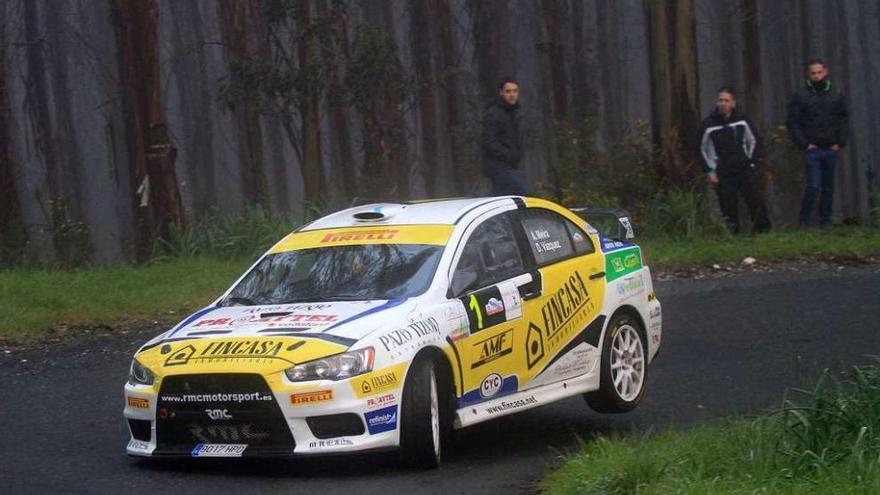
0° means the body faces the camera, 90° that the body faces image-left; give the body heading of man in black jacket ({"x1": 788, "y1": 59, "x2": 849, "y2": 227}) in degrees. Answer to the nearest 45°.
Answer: approximately 0°

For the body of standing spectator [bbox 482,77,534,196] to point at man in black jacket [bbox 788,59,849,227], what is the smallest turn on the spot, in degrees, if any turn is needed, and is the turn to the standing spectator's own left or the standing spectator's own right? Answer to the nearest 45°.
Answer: approximately 90° to the standing spectator's own left

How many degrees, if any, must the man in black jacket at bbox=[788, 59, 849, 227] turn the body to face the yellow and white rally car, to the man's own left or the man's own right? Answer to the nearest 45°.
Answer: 0° — they already face it

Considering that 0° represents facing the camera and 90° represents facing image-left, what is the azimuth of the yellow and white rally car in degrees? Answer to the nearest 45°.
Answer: approximately 45°

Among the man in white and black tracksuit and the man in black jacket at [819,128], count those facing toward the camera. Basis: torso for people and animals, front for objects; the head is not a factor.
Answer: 2

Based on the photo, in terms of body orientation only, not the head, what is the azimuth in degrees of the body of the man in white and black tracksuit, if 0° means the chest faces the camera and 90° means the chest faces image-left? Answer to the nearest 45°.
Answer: approximately 0°

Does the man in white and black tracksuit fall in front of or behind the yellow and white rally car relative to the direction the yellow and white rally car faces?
behind

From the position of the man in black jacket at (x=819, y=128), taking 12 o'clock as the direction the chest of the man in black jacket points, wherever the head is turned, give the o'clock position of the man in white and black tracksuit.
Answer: The man in white and black tracksuit is roughly at 2 o'clock from the man in black jacket.
